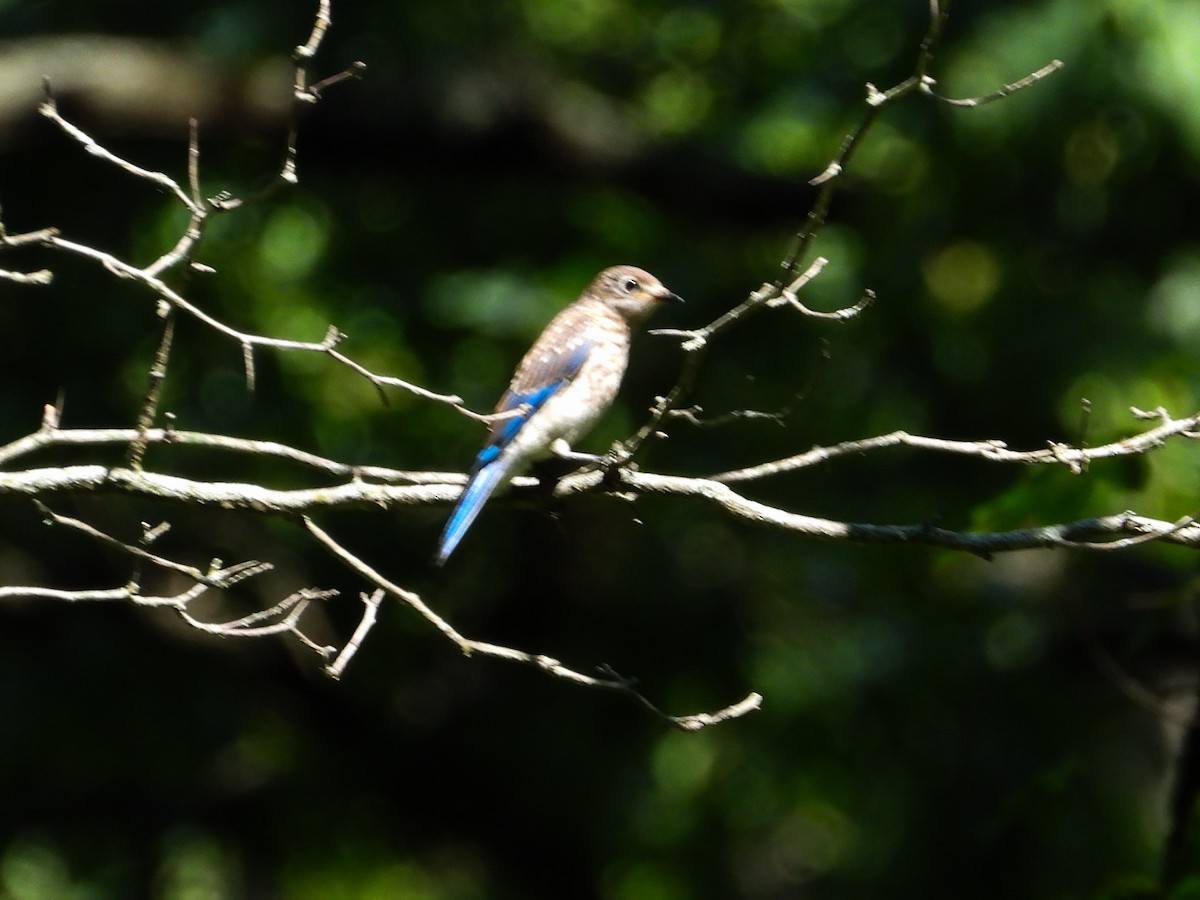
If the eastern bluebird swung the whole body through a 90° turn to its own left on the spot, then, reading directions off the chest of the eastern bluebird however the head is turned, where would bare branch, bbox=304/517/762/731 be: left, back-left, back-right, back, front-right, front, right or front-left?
back

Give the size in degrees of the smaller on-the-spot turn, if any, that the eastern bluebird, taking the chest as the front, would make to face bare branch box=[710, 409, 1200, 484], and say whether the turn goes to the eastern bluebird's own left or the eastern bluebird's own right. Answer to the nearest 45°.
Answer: approximately 45° to the eastern bluebird's own right

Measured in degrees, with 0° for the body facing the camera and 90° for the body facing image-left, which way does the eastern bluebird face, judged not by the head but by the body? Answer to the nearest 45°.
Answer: approximately 270°
